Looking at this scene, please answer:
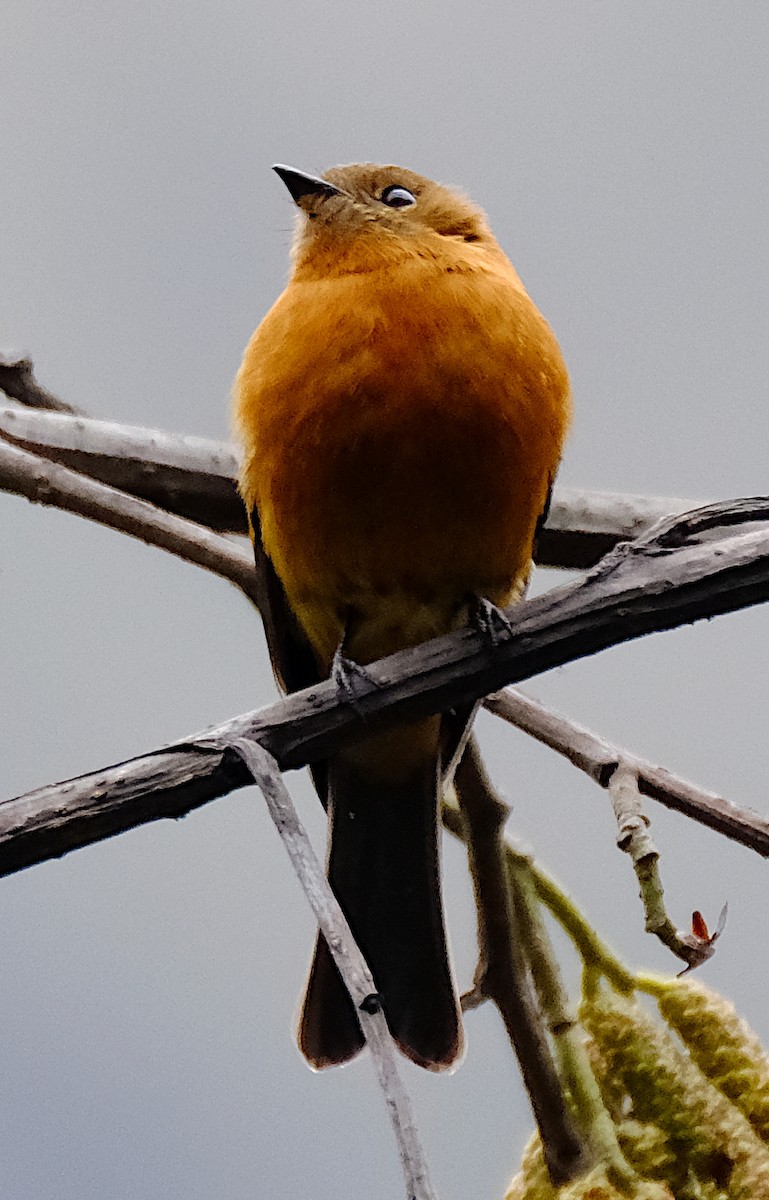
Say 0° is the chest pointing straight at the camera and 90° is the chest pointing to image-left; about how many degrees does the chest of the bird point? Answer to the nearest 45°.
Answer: approximately 0°

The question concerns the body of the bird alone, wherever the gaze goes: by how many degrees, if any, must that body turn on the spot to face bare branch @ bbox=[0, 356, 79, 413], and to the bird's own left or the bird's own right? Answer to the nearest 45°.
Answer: approximately 90° to the bird's own right
